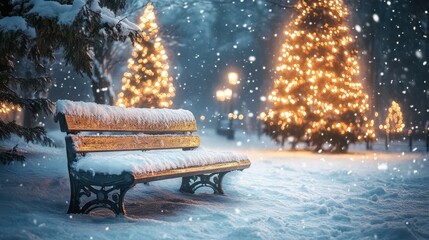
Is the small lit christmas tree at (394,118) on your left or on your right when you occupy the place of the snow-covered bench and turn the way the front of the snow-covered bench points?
on your left

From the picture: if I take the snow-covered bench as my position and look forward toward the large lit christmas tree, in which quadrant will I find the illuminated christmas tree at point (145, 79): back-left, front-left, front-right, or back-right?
front-left

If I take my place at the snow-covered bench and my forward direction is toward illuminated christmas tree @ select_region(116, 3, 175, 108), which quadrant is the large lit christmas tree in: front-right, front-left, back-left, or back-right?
front-right

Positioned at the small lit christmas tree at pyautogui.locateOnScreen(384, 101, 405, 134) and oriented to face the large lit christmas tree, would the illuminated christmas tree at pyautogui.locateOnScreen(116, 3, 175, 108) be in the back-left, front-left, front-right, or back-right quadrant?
front-right

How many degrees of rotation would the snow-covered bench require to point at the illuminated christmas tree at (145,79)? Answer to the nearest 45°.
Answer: approximately 135° to its left

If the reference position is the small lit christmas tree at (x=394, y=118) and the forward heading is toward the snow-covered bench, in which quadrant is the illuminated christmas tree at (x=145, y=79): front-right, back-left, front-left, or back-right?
front-right

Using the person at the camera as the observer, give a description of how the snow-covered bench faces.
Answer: facing the viewer and to the right of the viewer

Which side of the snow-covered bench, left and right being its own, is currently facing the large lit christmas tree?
left

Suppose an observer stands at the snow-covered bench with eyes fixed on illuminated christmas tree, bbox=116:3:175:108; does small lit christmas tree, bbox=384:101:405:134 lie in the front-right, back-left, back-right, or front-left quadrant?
front-right
